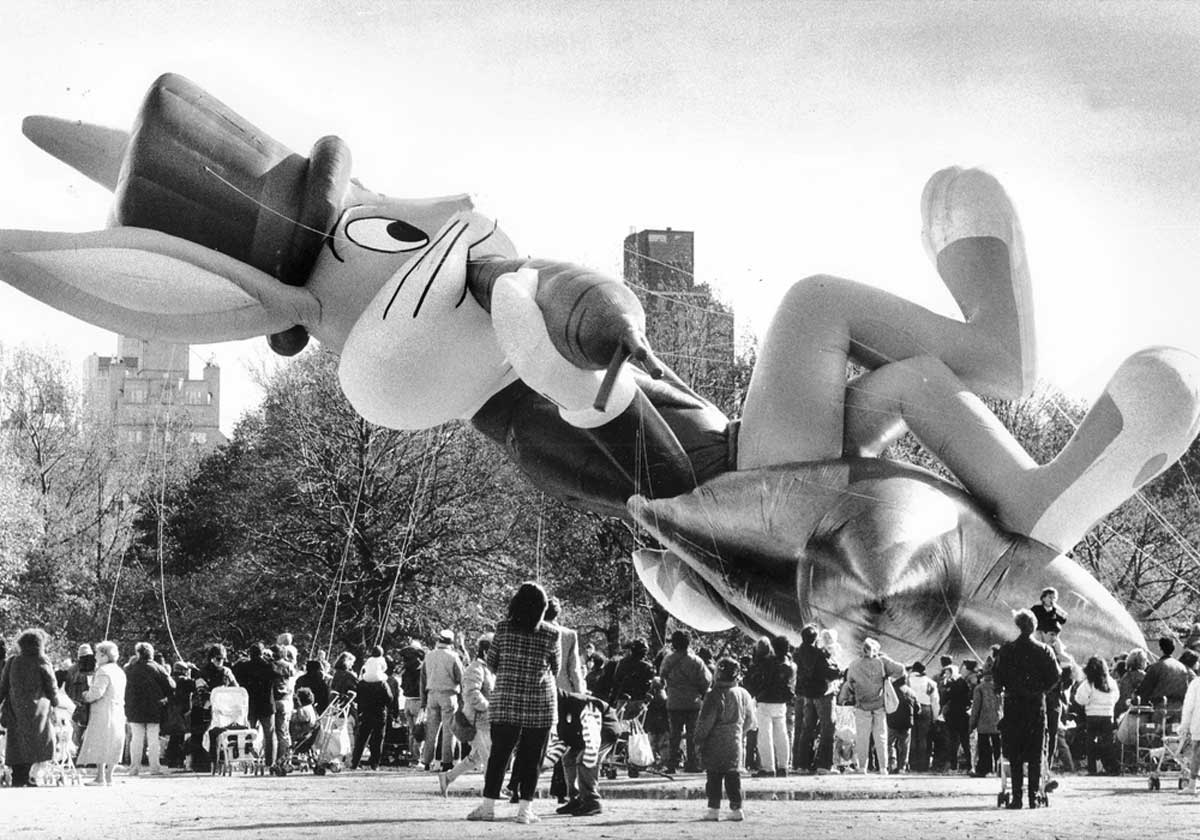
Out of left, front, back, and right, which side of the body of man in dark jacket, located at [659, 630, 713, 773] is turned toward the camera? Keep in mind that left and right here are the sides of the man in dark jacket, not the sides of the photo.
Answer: back

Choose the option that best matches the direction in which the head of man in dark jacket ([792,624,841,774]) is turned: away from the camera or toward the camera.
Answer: away from the camera

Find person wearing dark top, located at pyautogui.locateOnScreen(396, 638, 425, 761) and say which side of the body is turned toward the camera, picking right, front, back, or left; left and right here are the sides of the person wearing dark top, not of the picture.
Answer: back

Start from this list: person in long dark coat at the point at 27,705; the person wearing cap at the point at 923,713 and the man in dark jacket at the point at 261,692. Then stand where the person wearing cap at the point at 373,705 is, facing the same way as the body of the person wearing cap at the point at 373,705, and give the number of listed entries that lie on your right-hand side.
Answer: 1

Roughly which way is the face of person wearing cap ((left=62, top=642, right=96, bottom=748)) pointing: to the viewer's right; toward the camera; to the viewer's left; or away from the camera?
away from the camera

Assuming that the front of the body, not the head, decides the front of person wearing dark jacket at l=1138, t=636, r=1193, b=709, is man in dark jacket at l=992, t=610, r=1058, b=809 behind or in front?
behind

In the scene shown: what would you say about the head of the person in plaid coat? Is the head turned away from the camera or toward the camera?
away from the camera

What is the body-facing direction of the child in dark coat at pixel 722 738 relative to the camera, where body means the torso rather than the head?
away from the camera

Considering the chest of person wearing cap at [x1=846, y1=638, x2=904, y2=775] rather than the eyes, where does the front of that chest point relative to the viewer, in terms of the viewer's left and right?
facing away from the viewer

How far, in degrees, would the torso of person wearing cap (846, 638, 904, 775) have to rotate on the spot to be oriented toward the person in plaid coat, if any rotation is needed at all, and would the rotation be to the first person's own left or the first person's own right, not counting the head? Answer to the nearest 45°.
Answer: approximately 180°

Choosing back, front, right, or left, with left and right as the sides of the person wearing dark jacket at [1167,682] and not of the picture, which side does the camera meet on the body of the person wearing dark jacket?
back
